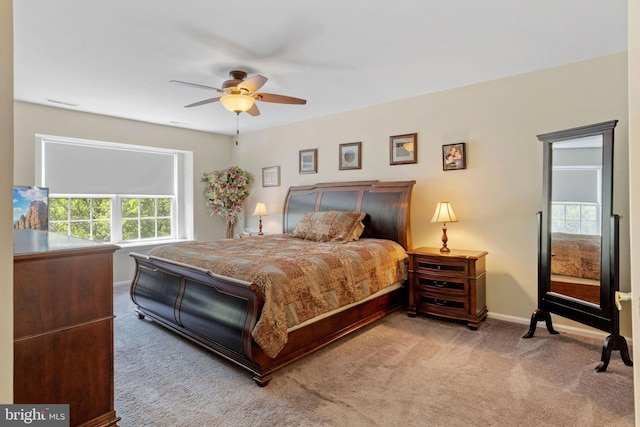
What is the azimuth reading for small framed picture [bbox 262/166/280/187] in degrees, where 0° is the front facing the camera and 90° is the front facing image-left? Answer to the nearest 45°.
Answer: approximately 45°

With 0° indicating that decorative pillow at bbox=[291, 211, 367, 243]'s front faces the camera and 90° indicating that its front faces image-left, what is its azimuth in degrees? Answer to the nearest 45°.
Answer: approximately 45°

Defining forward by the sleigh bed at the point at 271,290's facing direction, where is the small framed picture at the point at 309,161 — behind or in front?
behind

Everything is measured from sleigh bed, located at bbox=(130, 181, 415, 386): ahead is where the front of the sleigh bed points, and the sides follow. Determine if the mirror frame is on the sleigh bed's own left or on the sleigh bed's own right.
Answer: on the sleigh bed's own left

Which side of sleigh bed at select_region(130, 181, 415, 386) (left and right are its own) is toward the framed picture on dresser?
front

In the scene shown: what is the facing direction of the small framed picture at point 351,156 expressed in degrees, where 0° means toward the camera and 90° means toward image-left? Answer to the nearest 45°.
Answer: approximately 45°

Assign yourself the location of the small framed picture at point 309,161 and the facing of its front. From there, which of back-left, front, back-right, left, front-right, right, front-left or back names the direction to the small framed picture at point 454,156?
left

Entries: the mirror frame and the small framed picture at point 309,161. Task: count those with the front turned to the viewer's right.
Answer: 0

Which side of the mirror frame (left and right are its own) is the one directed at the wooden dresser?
front

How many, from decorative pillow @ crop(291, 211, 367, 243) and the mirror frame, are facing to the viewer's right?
0

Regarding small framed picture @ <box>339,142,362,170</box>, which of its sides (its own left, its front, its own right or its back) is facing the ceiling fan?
front
